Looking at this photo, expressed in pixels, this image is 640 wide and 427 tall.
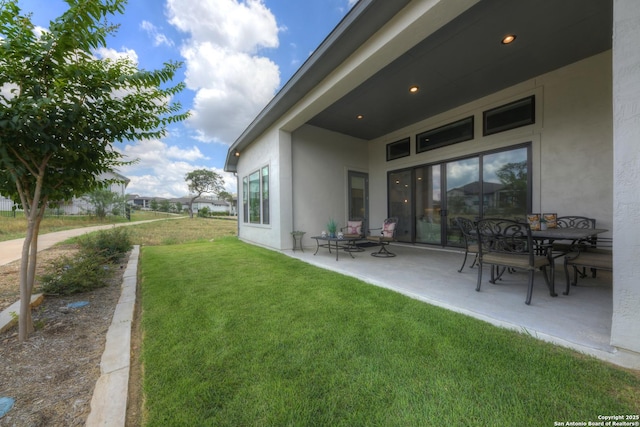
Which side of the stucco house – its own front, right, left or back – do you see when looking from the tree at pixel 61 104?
back

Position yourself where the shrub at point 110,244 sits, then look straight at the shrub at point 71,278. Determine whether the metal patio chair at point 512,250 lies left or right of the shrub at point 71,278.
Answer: left

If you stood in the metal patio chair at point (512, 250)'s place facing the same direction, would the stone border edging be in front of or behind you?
behind

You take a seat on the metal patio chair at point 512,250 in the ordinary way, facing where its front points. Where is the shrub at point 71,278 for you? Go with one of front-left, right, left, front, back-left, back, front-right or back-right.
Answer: back

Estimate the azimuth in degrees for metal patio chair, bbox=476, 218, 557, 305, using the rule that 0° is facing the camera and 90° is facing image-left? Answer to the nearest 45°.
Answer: approximately 225°

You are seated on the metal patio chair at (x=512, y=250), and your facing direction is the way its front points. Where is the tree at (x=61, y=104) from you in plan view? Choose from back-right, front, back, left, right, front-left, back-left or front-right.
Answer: back
